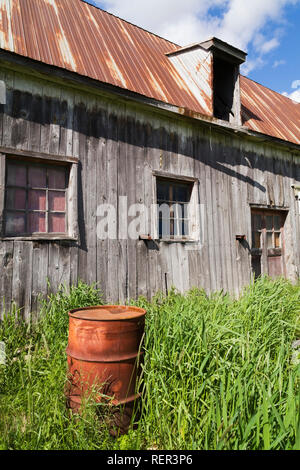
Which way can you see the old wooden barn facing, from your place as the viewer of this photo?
facing the viewer and to the right of the viewer

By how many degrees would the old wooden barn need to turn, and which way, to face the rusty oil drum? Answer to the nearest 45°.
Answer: approximately 45° to its right
